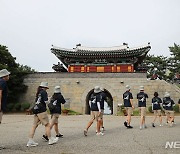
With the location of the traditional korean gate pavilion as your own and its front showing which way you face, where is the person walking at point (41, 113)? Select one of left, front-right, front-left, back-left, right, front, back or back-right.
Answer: front

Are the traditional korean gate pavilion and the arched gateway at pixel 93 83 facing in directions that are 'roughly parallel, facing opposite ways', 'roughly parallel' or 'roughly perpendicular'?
roughly parallel

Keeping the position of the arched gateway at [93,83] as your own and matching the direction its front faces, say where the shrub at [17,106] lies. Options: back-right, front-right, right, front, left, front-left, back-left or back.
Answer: right

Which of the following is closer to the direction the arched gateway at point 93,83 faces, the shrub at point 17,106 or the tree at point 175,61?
the shrub

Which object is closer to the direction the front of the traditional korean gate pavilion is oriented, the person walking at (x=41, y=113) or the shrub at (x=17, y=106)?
the person walking

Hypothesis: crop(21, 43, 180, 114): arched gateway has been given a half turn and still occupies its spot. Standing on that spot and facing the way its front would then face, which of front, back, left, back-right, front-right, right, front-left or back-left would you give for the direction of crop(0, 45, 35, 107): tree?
left

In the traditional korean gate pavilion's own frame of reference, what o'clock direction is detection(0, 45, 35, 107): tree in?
The tree is roughly at 2 o'clock from the traditional korean gate pavilion.

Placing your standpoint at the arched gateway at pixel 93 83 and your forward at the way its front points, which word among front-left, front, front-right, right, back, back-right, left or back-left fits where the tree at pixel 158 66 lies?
back-left

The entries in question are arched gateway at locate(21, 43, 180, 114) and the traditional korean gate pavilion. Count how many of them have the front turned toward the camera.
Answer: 2

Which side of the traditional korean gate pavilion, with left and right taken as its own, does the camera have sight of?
front

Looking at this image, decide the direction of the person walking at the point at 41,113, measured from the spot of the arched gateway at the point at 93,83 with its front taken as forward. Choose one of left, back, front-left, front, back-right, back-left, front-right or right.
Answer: front
